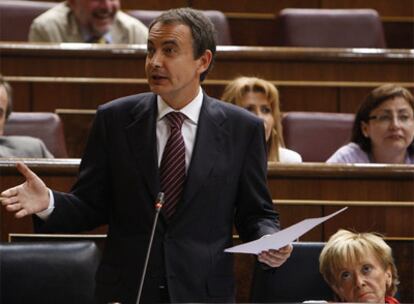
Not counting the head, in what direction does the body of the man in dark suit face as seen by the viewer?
toward the camera

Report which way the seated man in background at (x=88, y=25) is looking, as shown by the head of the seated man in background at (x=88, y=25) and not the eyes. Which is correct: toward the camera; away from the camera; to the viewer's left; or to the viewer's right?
toward the camera

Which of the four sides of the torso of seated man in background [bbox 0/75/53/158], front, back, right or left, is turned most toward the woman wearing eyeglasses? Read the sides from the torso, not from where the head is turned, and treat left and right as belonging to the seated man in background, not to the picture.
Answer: left

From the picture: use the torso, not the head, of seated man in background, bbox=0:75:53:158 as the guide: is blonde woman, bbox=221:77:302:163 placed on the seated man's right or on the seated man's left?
on the seated man's left

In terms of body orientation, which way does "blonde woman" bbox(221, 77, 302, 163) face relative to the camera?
toward the camera

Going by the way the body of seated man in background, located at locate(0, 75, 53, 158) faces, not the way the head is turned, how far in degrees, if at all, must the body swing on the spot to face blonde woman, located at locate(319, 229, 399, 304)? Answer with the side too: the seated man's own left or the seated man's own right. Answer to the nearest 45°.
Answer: approximately 45° to the seated man's own left

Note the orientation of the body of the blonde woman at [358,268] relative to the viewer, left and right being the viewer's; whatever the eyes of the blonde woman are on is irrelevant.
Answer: facing the viewer and to the left of the viewer

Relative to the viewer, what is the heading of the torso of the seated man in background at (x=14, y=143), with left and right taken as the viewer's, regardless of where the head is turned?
facing the viewer
